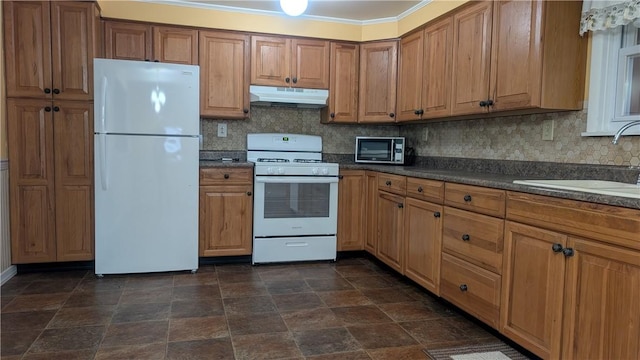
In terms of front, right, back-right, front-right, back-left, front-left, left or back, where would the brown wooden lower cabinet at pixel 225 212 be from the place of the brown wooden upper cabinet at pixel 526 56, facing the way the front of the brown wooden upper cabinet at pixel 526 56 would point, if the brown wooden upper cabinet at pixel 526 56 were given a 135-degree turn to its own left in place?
back

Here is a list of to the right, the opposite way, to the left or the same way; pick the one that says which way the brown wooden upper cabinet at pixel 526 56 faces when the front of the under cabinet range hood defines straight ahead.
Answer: to the right

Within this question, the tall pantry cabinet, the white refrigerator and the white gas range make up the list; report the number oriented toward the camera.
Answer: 3

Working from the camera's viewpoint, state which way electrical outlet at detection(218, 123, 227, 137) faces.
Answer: facing the viewer

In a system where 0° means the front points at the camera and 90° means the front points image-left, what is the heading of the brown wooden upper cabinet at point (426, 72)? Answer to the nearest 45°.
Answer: approximately 45°

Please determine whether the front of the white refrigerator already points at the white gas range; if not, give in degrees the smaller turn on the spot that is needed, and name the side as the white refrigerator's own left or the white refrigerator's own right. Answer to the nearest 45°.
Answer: approximately 90° to the white refrigerator's own left

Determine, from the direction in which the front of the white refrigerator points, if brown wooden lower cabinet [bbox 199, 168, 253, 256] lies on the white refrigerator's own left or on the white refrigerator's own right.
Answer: on the white refrigerator's own left

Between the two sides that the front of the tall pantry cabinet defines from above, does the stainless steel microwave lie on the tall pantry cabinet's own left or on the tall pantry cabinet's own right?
on the tall pantry cabinet's own left

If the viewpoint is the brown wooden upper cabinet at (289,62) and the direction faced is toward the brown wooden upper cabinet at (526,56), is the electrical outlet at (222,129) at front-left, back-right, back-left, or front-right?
back-right

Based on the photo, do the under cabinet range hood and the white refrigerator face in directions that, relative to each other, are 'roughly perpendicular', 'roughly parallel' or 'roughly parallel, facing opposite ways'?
roughly parallel

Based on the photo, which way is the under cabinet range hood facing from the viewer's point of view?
toward the camera

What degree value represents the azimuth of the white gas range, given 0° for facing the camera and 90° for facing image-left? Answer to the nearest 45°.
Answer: approximately 0°

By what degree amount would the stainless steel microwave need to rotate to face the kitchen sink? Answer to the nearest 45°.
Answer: approximately 45° to its left

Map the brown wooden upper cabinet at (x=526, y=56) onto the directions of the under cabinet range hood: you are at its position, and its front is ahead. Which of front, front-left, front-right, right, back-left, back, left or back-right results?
front-left

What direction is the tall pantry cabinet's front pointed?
toward the camera
